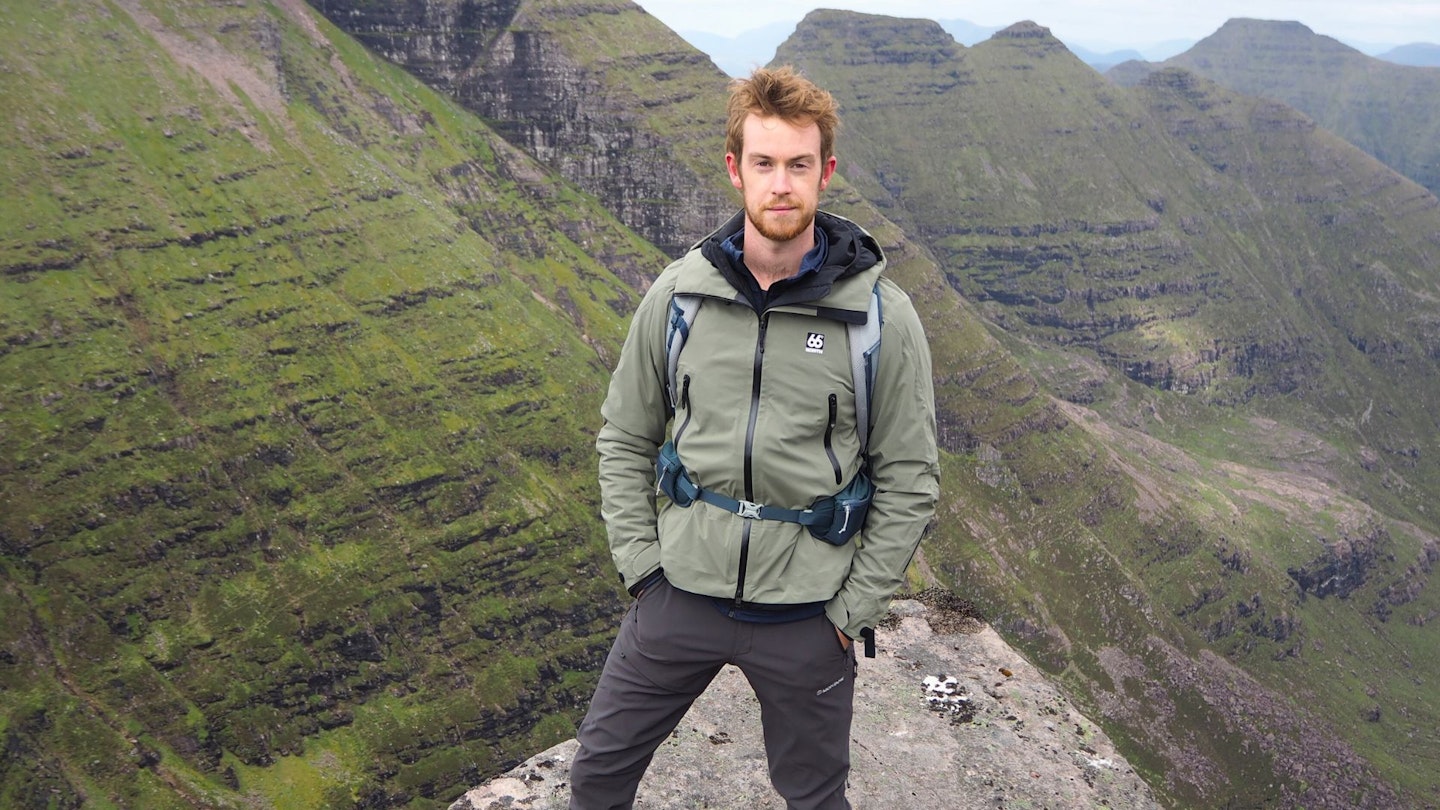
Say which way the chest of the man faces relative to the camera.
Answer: toward the camera
